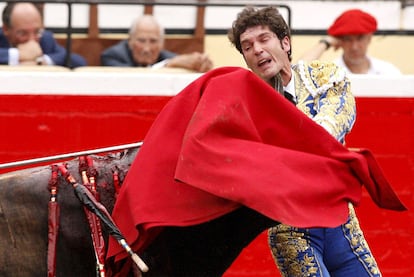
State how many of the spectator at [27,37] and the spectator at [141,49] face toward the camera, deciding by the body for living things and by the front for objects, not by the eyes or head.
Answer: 2

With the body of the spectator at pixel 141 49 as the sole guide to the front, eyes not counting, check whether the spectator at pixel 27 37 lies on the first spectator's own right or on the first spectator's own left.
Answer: on the first spectator's own right

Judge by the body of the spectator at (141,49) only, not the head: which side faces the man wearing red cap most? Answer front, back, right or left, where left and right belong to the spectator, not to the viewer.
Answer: left

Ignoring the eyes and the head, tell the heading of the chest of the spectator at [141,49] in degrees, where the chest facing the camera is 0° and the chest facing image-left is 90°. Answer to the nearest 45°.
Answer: approximately 0°

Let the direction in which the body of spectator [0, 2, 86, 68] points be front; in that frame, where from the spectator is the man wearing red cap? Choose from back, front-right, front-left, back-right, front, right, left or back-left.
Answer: left

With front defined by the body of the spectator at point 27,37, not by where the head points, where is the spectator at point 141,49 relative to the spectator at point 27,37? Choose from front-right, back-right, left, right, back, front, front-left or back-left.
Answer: left

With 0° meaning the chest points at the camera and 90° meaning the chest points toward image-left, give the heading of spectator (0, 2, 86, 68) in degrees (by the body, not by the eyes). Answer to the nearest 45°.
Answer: approximately 0°
